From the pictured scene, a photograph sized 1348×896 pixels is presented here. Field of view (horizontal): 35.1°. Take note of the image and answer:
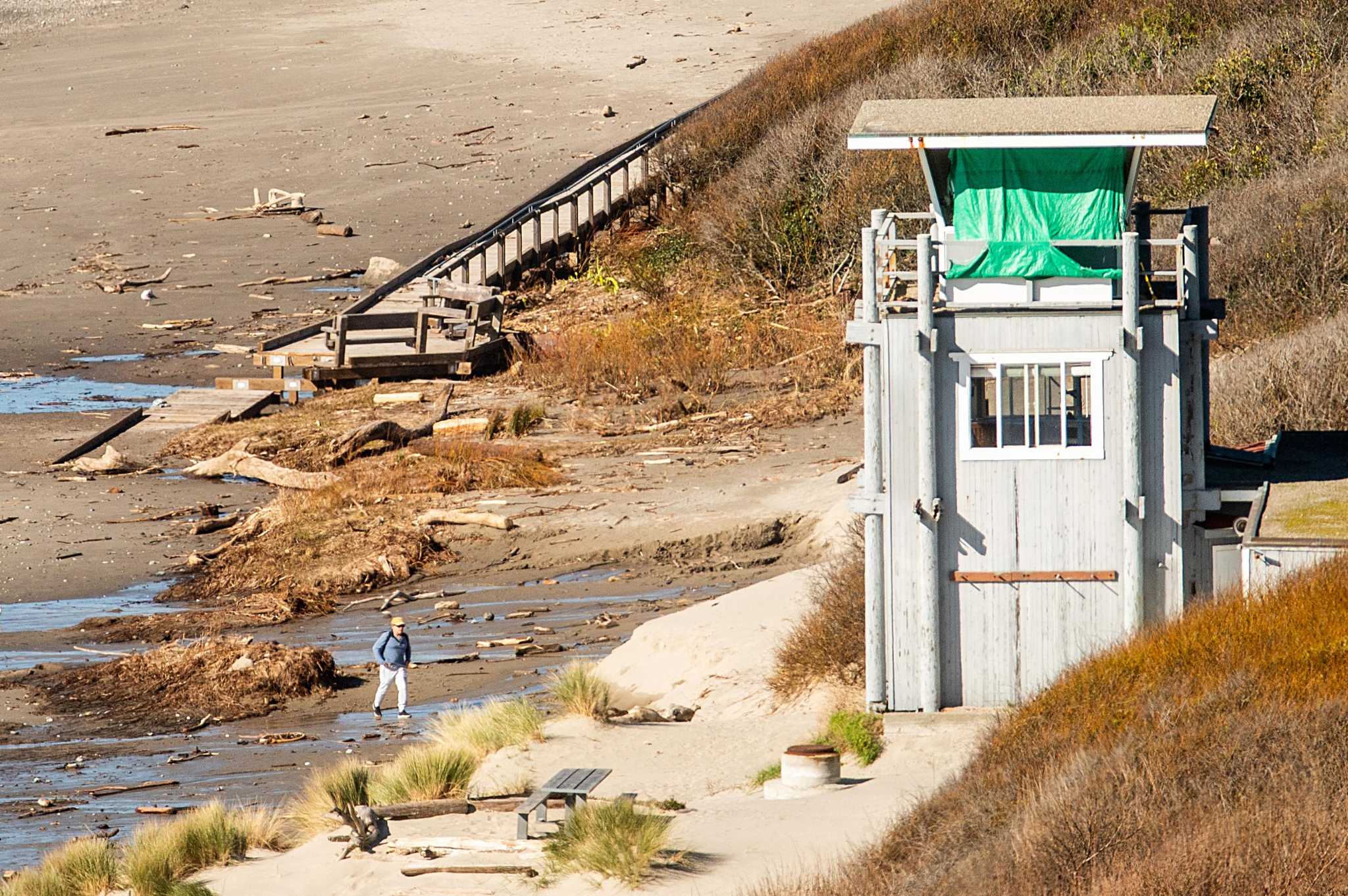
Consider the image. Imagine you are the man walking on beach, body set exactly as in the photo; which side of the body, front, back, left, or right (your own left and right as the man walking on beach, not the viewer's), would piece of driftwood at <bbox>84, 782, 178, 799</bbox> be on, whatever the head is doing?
right

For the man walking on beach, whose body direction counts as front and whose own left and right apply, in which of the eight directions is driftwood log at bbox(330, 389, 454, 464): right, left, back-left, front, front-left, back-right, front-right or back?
back-left

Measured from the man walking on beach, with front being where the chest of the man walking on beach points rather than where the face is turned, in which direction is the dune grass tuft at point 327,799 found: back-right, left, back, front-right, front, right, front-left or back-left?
front-right

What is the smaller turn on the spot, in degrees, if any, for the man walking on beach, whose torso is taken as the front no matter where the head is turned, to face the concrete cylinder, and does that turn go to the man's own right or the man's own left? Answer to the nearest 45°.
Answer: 0° — they already face it

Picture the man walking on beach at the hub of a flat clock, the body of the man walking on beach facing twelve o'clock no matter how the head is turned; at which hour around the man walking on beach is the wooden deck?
The wooden deck is roughly at 7 o'clock from the man walking on beach.

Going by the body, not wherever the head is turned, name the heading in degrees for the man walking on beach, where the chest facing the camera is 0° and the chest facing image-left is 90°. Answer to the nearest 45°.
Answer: approximately 315°

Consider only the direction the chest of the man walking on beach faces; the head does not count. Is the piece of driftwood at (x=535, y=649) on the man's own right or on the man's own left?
on the man's own left

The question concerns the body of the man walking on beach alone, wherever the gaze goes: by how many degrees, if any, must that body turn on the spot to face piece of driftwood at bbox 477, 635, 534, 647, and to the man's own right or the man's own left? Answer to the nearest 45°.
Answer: approximately 90° to the man's own left

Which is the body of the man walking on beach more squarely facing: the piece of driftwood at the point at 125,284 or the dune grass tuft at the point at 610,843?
the dune grass tuft
